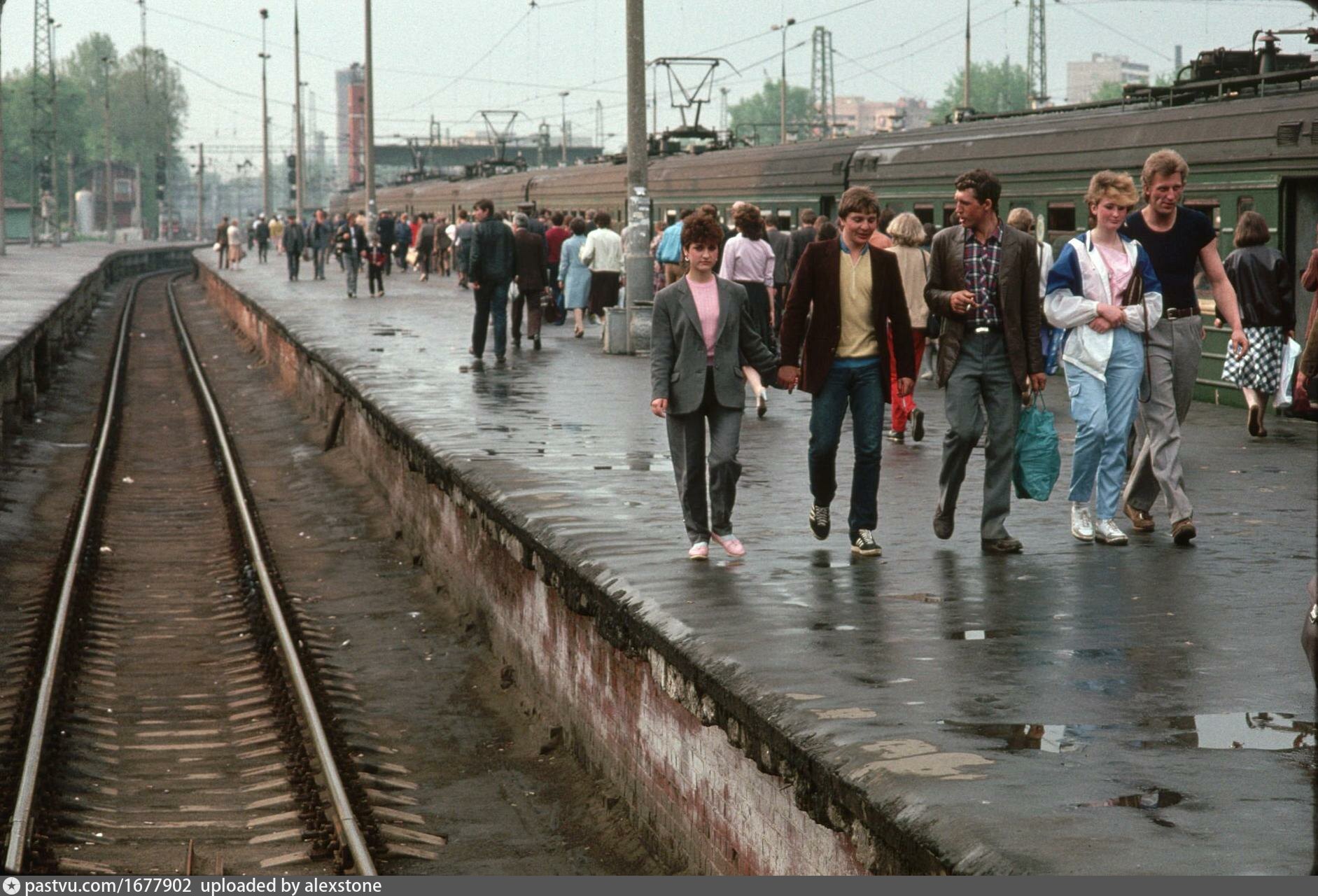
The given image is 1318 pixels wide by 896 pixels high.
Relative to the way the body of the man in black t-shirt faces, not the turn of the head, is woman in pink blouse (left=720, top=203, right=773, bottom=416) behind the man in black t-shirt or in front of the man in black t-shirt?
behind

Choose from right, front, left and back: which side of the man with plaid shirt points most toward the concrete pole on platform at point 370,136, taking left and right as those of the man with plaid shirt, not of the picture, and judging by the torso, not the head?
back

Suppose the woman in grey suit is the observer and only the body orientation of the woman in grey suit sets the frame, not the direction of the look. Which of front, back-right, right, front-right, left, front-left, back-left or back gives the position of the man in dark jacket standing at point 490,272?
back
